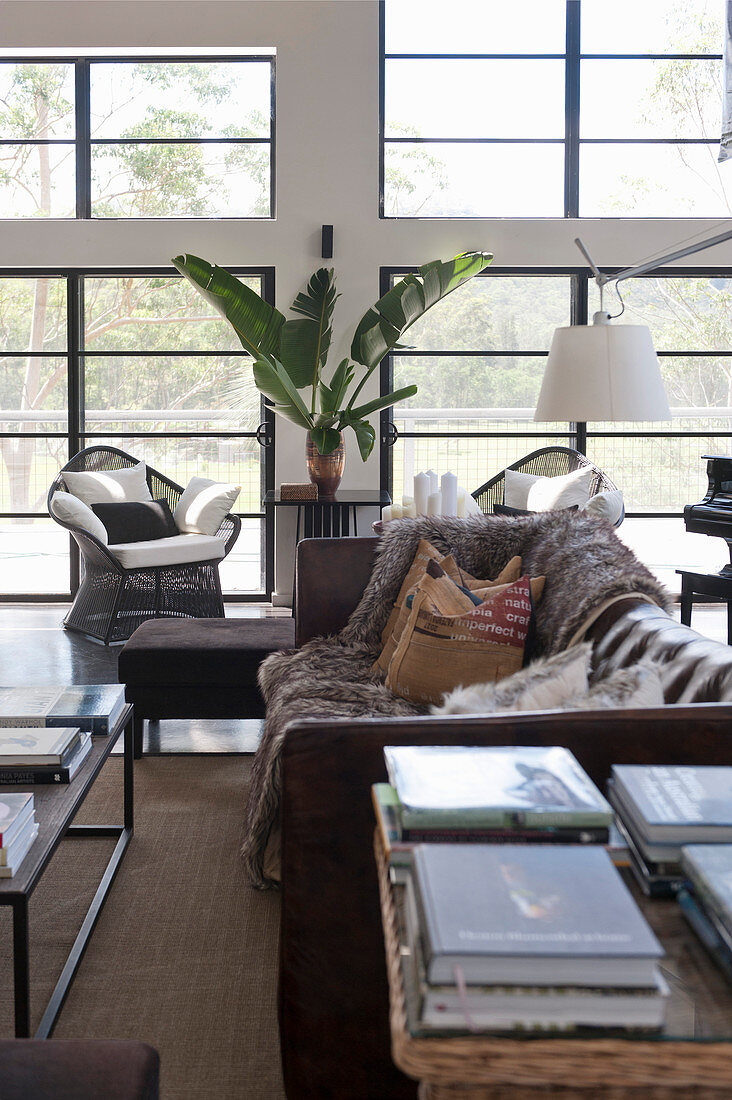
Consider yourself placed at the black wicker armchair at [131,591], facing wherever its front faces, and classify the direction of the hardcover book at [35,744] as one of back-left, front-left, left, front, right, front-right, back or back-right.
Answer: front-right

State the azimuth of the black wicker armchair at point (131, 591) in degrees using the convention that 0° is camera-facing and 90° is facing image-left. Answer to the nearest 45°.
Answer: approximately 315°

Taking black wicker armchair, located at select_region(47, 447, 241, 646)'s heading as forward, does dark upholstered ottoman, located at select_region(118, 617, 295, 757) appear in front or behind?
in front

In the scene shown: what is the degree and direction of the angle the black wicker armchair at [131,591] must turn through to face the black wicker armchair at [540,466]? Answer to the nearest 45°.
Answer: approximately 45° to its left

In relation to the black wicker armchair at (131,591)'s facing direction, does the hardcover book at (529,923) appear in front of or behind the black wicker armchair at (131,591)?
in front
